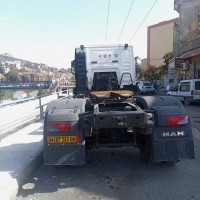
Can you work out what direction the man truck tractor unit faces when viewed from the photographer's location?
facing away from the viewer

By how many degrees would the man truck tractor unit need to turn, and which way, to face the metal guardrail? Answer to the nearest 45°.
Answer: approximately 45° to its left

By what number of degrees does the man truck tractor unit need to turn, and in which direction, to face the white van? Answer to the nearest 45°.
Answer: approximately 45° to its right
